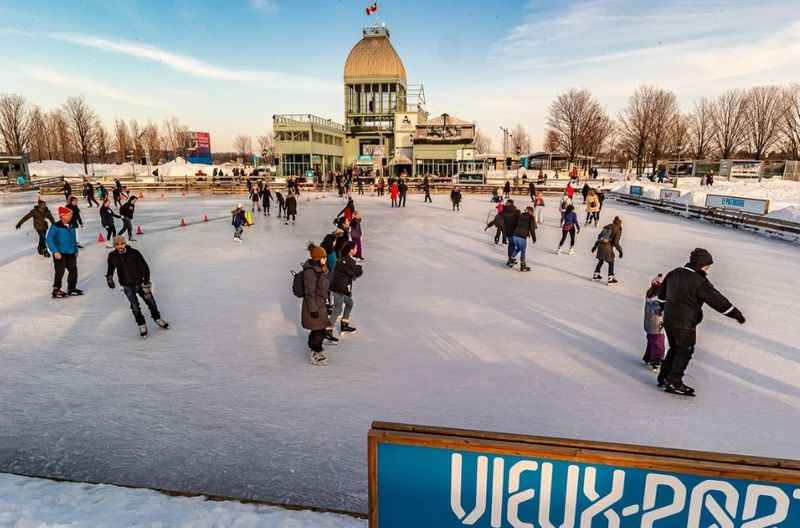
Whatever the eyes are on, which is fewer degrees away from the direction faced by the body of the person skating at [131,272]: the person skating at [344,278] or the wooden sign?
the wooden sign

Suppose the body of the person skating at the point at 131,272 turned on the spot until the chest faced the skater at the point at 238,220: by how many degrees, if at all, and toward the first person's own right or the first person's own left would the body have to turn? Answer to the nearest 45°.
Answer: approximately 180°

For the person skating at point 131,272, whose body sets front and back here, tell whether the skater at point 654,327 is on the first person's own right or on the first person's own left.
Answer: on the first person's own left

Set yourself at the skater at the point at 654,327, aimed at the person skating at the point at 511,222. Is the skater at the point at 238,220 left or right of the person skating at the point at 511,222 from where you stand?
left

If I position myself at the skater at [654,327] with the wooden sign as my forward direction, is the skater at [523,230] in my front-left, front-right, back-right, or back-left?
back-right
